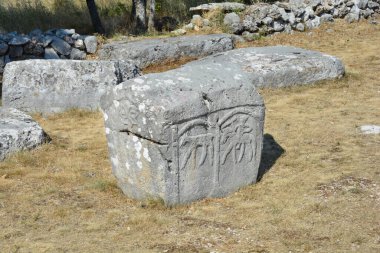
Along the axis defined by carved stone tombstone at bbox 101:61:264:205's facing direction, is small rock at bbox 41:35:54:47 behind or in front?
behind

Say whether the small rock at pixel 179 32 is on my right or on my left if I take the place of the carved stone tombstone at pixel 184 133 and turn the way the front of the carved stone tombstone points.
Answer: on my left

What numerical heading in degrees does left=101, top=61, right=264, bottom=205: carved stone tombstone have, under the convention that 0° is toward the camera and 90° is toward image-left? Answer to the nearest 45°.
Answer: approximately 315°

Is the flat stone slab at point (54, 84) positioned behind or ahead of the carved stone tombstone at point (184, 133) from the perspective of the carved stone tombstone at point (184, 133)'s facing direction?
behind

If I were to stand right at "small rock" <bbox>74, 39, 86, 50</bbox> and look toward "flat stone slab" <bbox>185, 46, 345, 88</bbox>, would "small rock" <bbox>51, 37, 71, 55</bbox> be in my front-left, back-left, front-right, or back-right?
back-right

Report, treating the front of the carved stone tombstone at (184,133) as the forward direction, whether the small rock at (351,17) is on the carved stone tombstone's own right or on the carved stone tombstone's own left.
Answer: on the carved stone tombstone's own left

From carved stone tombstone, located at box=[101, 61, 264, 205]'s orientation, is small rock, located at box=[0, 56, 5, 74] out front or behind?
behind

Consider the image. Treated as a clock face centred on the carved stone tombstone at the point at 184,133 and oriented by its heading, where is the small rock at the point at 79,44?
The small rock is roughly at 7 o'clock from the carved stone tombstone.

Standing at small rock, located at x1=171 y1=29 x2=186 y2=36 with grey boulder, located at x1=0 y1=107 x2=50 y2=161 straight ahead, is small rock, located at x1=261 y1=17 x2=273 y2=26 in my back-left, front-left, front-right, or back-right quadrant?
back-left

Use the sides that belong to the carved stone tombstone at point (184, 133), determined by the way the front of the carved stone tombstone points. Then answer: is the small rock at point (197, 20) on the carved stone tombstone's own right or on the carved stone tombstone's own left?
on the carved stone tombstone's own left

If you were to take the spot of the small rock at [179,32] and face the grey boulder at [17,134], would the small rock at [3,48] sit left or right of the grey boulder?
right

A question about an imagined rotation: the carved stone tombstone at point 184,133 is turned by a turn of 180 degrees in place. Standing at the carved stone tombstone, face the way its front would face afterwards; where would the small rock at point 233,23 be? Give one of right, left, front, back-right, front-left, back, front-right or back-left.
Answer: front-right

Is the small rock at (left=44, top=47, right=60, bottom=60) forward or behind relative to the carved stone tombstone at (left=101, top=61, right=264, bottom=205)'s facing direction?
behind

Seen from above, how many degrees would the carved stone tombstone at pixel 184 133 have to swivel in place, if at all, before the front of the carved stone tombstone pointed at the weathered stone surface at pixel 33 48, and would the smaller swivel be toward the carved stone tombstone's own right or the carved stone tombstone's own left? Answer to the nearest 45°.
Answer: approximately 180°
